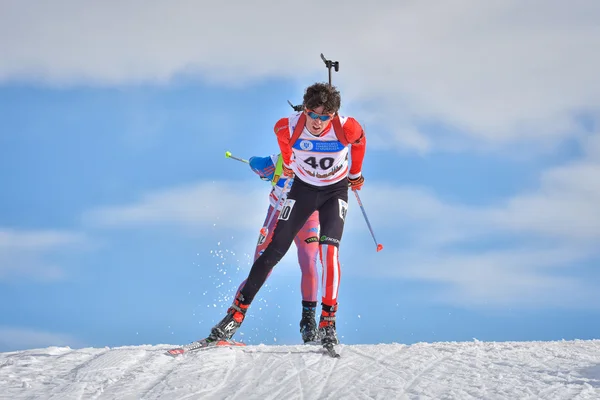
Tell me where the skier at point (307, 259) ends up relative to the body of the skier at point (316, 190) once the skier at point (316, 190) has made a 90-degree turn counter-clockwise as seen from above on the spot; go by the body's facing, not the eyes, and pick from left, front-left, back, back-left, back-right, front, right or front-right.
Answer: left

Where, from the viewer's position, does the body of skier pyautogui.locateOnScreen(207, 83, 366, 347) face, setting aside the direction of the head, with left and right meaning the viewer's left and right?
facing the viewer

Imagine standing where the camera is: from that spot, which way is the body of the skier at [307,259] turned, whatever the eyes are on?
toward the camera

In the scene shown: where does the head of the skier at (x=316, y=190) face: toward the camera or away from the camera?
toward the camera
